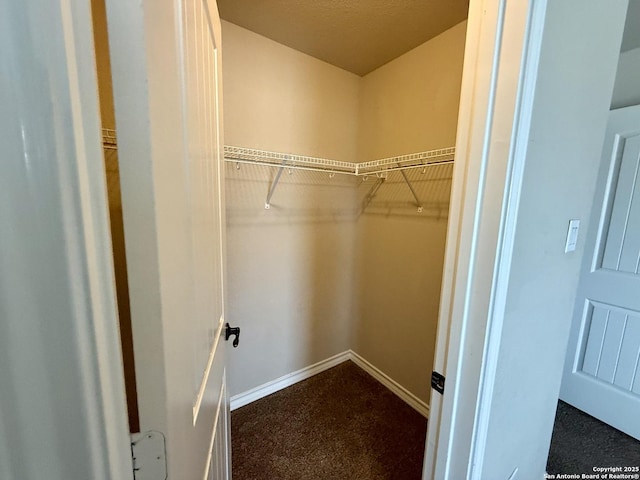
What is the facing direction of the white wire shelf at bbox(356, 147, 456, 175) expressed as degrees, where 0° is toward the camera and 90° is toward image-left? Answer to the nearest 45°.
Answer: approximately 45°

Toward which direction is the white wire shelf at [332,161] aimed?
toward the camera

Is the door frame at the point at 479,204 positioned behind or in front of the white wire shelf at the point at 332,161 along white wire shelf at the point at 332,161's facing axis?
in front

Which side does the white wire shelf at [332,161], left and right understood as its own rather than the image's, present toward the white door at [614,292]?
left

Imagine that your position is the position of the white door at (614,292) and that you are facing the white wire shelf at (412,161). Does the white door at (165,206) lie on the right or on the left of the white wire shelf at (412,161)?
left

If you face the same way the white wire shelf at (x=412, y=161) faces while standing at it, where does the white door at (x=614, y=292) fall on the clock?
The white door is roughly at 7 o'clock from the white wire shelf.

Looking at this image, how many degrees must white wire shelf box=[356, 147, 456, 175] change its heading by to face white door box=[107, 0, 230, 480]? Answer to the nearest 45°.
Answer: approximately 45° to its left

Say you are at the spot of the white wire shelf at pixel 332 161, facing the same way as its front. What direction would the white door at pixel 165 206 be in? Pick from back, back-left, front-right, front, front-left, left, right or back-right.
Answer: front

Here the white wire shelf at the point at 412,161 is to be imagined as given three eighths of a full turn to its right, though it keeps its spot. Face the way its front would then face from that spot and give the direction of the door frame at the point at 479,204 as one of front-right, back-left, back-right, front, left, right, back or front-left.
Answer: back
